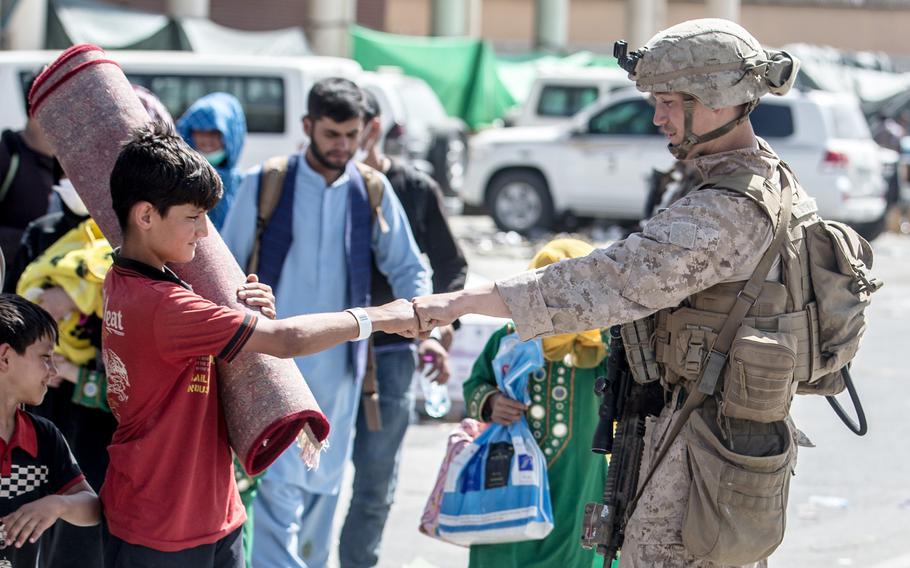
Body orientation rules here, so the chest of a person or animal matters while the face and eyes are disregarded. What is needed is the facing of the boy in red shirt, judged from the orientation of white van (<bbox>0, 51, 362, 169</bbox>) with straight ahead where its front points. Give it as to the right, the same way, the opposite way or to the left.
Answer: the opposite way

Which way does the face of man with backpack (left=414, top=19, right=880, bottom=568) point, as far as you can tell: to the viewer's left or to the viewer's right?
to the viewer's left

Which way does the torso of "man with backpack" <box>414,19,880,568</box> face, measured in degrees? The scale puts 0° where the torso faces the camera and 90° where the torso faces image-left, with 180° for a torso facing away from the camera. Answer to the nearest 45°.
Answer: approximately 90°

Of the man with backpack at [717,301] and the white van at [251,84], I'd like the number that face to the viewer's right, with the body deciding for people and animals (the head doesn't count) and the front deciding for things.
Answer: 0

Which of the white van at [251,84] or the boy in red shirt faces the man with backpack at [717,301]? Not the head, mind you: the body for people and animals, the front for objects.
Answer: the boy in red shirt

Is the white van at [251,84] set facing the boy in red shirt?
no

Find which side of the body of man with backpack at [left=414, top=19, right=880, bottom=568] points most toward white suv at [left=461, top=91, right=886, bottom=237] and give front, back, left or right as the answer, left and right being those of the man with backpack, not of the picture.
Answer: right

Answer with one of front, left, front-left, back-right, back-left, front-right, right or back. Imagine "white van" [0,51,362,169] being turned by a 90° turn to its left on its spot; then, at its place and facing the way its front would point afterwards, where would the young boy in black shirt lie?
front

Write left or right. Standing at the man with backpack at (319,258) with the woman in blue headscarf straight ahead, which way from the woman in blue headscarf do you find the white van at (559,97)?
right

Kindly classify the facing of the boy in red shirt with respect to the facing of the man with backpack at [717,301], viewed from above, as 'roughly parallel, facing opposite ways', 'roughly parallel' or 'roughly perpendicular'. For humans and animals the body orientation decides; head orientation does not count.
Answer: roughly parallel, facing opposite ways

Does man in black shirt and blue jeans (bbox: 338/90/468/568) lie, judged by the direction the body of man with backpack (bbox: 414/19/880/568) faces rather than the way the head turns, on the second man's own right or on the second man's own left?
on the second man's own right

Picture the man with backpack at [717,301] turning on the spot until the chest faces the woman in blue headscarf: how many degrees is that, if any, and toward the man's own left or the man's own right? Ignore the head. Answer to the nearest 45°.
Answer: approximately 45° to the man's own right

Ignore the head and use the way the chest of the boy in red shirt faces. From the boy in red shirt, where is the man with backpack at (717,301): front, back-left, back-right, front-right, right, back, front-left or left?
front

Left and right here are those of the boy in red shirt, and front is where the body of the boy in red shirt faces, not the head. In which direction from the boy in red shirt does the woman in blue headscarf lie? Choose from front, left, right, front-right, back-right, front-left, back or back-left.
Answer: left

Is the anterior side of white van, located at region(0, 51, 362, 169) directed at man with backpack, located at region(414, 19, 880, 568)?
no

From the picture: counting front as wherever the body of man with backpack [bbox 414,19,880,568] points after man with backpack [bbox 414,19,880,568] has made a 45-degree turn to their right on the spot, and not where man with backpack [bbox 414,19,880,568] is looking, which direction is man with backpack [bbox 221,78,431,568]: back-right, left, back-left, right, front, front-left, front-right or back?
front

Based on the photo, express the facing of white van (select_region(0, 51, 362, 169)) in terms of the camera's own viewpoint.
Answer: facing to the left of the viewer

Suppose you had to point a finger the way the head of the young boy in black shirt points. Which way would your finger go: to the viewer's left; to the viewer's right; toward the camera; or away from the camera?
to the viewer's right

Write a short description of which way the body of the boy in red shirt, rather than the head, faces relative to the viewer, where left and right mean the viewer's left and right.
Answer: facing to the right of the viewer
